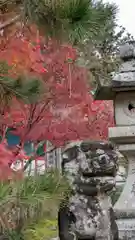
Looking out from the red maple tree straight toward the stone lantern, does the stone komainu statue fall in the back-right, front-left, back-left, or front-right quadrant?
front-right

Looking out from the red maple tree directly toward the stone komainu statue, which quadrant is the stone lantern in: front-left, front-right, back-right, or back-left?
front-left

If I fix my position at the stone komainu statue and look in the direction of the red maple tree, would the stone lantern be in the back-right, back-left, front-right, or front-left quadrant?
front-right

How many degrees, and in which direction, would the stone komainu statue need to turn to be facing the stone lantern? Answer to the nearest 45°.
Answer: approximately 135° to its left
